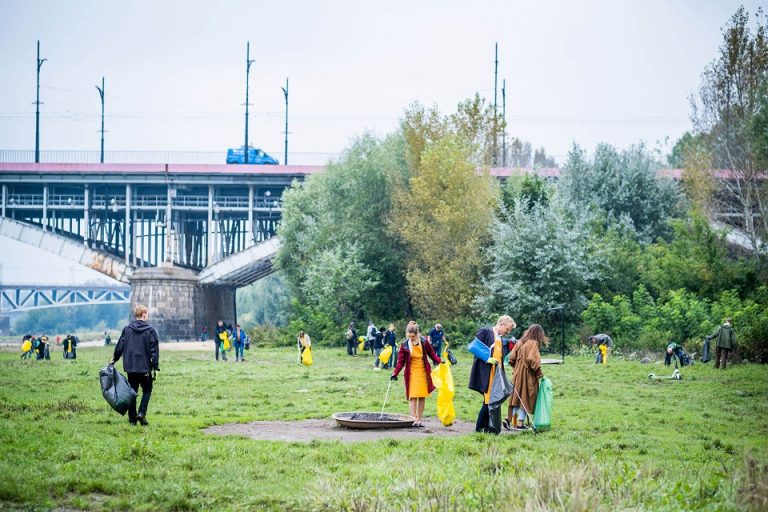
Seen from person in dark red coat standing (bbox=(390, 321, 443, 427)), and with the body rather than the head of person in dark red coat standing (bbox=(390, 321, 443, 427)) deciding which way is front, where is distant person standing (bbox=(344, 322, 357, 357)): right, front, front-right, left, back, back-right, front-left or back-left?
back

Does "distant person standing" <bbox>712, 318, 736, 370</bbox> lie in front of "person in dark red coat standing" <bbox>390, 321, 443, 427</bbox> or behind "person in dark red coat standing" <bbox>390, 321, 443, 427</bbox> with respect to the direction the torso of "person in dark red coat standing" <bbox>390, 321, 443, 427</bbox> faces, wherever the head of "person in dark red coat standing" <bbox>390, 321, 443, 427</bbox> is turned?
behind

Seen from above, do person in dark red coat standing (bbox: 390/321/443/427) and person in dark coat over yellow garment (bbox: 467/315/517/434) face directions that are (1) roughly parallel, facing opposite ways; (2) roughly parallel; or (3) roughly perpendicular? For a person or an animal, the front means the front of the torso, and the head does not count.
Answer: roughly perpendicular

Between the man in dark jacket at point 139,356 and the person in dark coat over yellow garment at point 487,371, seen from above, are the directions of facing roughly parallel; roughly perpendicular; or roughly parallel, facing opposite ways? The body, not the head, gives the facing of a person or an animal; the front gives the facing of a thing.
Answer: roughly perpendicular

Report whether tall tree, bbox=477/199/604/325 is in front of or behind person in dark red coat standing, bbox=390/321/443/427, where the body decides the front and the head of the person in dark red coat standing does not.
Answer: behind

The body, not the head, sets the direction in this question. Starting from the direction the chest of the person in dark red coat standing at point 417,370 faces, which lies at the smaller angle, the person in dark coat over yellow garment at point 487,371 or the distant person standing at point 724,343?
the person in dark coat over yellow garment

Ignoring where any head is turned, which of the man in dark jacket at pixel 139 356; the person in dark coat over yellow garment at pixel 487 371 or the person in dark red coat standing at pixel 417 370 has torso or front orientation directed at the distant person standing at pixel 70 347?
the man in dark jacket

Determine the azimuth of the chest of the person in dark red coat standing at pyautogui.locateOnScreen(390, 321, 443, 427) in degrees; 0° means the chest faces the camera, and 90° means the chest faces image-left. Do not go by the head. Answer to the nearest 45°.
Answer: approximately 0°

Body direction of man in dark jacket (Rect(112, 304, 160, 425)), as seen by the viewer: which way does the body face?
away from the camera
